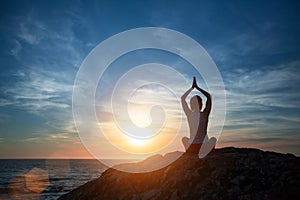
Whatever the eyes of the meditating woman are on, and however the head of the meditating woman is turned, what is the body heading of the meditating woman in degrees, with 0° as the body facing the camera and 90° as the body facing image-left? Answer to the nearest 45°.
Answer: approximately 180°
